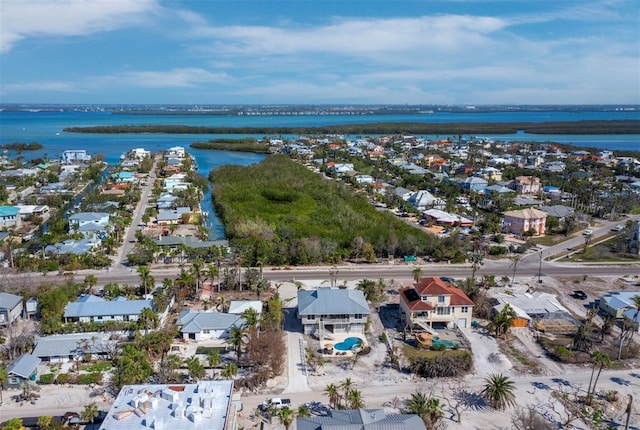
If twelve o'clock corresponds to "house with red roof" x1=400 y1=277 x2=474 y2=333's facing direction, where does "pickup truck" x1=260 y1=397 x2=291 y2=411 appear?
The pickup truck is roughly at 1 o'clock from the house with red roof.

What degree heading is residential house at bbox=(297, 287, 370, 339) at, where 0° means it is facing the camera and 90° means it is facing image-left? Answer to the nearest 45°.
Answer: approximately 0°

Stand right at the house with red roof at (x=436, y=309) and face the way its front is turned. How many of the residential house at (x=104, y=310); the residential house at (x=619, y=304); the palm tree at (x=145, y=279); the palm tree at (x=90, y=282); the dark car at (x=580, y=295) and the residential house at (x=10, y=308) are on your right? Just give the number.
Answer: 4

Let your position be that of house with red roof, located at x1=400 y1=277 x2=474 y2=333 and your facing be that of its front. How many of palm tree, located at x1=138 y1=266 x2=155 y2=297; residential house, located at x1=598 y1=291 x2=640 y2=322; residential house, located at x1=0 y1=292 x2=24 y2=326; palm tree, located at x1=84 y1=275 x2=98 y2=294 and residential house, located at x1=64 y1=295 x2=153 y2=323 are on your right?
4

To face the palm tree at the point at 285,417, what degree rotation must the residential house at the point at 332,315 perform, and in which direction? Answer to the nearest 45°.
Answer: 0° — it already faces it

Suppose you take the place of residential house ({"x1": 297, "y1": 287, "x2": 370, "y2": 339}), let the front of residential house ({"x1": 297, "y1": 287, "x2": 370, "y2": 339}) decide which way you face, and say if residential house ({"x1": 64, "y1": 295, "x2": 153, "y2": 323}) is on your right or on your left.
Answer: on your right

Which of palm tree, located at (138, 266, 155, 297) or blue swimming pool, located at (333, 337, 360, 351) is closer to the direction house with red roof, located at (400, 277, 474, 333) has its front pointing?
the blue swimming pool

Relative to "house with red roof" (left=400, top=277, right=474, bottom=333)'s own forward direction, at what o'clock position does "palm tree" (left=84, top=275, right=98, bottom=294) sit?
The palm tree is roughly at 3 o'clock from the house with red roof.

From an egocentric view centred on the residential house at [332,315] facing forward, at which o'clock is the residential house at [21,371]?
the residential house at [21,371] is roughly at 2 o'clock from the residential house at [332,315].

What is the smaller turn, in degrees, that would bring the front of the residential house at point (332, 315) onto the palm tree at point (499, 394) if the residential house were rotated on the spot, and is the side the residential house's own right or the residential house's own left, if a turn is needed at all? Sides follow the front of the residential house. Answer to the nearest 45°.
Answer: approximately 45° to the residential house's own left

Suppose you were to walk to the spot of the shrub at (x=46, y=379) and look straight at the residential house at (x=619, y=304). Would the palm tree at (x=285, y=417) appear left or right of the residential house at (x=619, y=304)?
right

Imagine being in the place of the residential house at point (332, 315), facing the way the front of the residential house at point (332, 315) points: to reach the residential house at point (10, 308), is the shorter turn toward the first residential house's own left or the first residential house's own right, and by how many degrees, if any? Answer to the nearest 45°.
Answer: approximately 90° to the first residential house's own right

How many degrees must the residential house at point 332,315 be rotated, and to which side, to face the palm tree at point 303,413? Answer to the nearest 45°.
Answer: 0° — it already faces it

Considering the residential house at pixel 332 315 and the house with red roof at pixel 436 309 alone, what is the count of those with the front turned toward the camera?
2

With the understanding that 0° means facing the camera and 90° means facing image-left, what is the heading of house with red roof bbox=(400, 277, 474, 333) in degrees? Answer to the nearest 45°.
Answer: approximately 0°

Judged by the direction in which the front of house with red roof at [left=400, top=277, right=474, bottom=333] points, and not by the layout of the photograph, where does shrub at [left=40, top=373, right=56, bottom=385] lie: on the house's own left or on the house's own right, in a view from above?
on the house's own right
